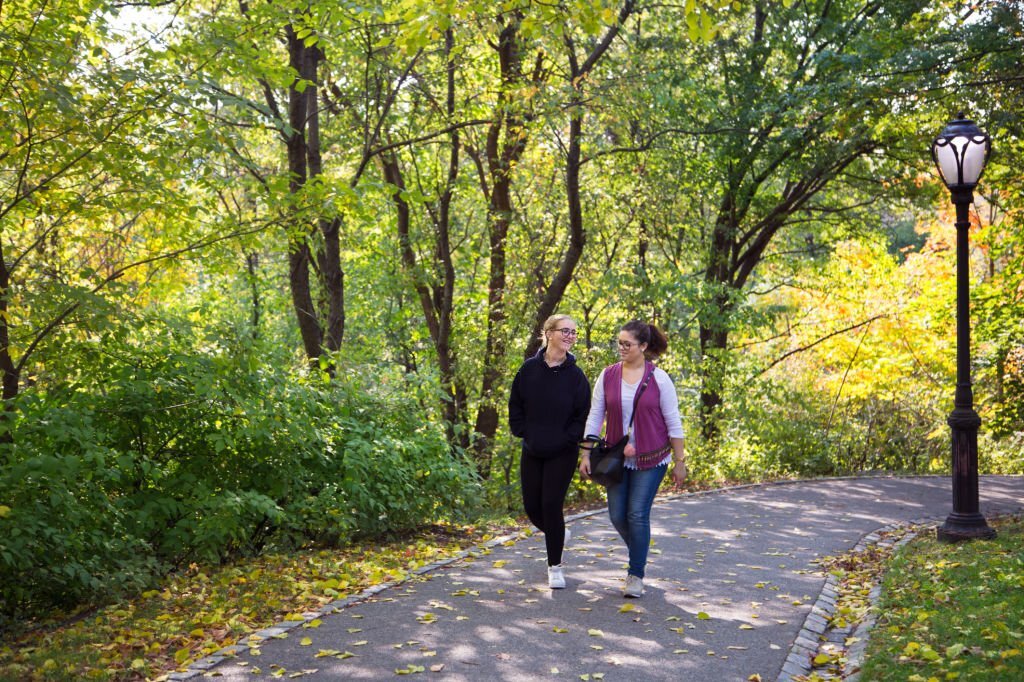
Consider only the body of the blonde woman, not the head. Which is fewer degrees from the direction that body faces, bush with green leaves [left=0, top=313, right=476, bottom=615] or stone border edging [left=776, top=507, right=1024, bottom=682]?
the stone border edging

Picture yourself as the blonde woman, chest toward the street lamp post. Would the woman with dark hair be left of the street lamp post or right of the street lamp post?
right

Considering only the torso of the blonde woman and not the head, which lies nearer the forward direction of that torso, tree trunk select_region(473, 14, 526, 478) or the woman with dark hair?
the woman with dark hair

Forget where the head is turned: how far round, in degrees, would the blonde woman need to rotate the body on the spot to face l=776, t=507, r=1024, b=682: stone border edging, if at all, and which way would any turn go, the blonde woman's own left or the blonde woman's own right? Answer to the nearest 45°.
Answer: approximately 45° to the blonde woman's own left

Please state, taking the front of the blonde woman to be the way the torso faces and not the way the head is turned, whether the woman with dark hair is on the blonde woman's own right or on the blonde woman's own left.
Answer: on the blonde woman's own left

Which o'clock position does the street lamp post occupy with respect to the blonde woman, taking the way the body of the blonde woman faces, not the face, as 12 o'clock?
The street lamp post is roughly at 8 o'clock from the blonde woman.

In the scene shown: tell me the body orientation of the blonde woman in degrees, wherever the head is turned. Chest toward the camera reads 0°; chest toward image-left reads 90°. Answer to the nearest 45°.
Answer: approximately 0°

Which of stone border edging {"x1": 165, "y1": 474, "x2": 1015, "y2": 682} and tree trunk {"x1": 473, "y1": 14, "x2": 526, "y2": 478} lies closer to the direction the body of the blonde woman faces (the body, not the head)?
the stone border edging

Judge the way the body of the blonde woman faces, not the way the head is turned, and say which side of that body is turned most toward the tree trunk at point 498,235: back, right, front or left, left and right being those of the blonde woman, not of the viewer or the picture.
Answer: back

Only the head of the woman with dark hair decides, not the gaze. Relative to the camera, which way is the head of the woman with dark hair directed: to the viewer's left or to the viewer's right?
to the viewer's left

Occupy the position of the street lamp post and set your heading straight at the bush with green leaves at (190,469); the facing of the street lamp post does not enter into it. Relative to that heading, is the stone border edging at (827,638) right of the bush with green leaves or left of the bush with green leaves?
left
